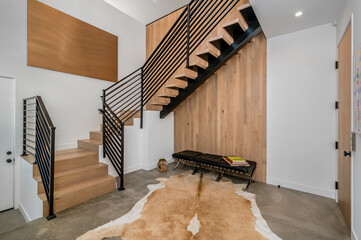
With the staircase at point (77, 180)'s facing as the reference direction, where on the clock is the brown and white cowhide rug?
The brown and white cowhide rug is roughly at 12 o'clock from the staircase.

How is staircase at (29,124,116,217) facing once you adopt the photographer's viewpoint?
facing the viewer and to the right of the viewer

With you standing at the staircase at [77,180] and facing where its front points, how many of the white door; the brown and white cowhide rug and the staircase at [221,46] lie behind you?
1
